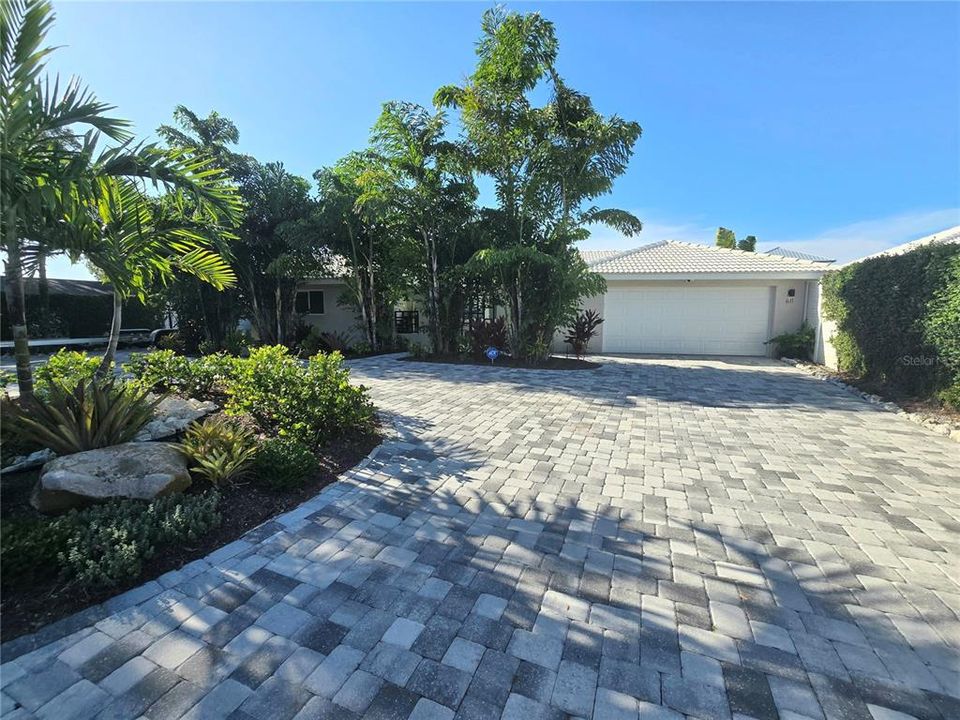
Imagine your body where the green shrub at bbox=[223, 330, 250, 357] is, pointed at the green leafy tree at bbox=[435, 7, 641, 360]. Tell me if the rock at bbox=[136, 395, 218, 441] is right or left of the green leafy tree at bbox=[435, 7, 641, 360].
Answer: right

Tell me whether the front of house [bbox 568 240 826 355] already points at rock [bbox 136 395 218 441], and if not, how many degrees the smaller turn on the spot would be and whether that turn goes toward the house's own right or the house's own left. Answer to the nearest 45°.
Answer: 0° — it already faces it

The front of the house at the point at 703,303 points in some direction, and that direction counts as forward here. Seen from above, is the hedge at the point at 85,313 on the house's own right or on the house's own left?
on the house's own right

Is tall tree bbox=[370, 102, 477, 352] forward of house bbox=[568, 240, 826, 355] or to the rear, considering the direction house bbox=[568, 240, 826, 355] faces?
forward

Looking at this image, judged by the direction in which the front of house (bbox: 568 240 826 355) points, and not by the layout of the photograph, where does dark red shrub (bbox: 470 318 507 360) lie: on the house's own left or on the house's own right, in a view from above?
on the house's own right

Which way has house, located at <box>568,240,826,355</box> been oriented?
toward the camera

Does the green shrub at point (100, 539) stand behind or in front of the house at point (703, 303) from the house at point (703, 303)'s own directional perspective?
in front

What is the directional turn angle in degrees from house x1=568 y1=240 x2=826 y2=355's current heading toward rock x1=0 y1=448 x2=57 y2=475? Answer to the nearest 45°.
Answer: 0° — it already faces it

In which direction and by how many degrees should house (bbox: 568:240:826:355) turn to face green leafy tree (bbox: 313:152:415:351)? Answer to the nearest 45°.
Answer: approximately 45° to its right
